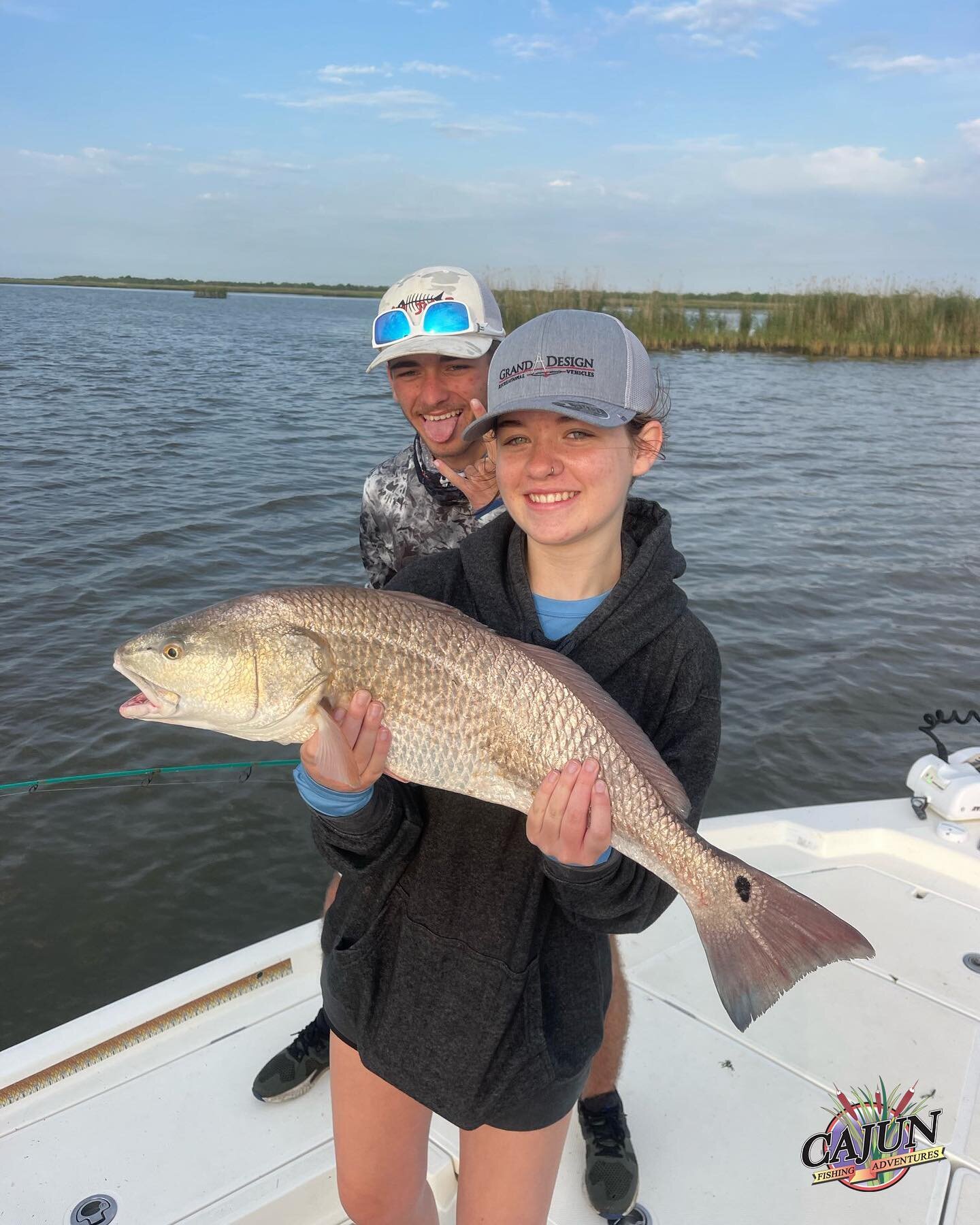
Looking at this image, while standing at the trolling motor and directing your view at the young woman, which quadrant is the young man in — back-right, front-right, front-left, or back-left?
front-right

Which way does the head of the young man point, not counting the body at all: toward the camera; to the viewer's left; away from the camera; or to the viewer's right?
toward the camera

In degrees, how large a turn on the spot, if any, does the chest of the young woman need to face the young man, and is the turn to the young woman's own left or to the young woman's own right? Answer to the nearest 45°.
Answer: approximately 180°

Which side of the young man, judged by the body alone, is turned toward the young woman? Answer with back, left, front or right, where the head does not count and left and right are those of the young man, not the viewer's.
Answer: front

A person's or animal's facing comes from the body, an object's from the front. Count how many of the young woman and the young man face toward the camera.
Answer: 2

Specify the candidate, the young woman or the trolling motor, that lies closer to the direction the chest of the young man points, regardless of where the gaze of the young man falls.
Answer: the young woman

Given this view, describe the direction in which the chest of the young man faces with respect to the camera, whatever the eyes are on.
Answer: toward the camera

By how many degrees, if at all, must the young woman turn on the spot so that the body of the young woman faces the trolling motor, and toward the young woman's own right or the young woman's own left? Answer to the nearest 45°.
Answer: approximately 135° to the young woman's own left

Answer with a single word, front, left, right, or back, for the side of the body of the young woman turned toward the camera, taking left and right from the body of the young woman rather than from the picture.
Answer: front

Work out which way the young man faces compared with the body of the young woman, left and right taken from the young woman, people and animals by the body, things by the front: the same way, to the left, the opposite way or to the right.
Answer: the same way

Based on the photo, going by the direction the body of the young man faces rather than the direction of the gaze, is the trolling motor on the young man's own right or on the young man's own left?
on the young man's own left
